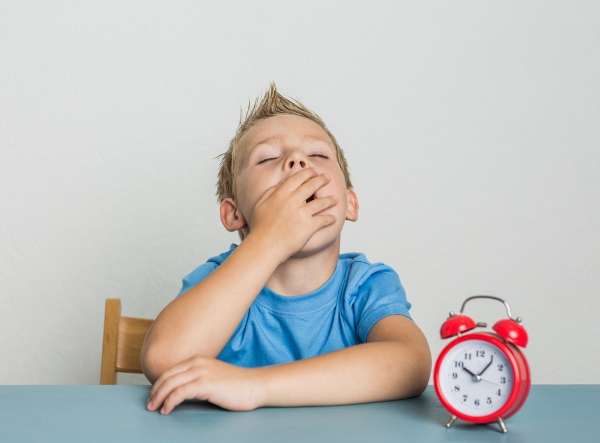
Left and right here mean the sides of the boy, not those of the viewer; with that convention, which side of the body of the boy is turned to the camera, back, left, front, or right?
front

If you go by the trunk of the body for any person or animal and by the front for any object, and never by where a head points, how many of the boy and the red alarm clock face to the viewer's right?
0

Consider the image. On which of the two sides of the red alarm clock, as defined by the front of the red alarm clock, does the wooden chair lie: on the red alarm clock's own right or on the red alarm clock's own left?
on the red alarm clock's own right

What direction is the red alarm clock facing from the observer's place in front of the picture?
facing the viewer and to the left of the viewer
